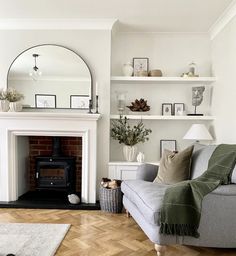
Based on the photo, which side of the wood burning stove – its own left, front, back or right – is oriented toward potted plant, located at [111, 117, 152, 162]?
left

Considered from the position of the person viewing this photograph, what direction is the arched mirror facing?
facing the viewer

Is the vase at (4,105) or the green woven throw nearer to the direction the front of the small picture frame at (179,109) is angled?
the green woven throw

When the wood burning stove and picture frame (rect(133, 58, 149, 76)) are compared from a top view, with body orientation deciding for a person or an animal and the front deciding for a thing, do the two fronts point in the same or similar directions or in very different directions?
same or similar directions

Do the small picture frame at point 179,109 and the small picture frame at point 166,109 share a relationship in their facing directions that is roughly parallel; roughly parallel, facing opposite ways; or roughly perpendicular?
roughly parallel

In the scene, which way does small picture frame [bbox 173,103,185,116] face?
toward the camera

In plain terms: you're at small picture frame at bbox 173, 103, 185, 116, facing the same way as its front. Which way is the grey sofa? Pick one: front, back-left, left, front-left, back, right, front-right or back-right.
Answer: front

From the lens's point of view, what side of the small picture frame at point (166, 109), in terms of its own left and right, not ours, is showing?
front

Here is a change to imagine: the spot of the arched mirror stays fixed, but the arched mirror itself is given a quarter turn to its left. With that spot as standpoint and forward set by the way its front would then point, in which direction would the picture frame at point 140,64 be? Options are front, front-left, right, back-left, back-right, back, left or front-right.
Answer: front

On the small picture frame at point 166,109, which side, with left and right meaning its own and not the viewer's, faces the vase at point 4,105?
right

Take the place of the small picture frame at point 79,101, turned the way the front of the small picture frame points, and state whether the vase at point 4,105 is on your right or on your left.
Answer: on your right

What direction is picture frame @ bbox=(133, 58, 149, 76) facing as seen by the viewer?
toward the camera
